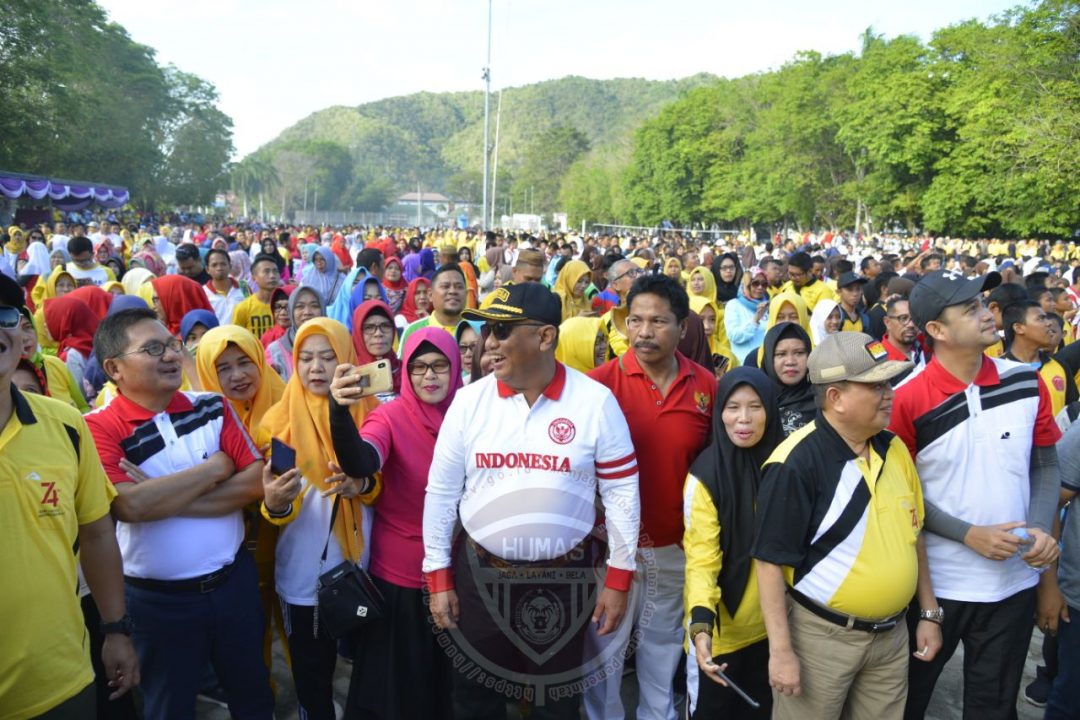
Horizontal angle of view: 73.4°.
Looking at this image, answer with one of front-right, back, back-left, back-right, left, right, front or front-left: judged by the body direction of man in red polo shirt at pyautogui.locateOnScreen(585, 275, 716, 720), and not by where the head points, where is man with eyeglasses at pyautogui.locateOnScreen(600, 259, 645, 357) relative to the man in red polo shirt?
back

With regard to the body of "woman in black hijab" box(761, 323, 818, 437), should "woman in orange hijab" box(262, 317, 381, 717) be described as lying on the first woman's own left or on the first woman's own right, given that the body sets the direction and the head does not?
on the first woman's own right

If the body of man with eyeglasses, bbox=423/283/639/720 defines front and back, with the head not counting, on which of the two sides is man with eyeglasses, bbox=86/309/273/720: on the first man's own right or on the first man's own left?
on the first man's own right

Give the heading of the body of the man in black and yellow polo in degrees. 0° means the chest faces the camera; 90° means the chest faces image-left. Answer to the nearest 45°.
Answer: approximately 315°

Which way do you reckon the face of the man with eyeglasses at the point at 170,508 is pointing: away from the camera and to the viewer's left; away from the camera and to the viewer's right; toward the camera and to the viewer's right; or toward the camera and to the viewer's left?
toward the camera and to the viewer's right

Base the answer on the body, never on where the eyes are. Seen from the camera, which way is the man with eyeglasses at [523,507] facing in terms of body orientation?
toward the camera

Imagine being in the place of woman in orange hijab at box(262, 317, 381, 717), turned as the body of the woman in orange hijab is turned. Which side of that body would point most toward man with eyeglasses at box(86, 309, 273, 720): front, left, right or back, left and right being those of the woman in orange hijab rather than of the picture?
right

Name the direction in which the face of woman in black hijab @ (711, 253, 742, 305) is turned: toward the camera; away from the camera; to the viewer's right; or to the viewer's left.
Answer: toward the camera

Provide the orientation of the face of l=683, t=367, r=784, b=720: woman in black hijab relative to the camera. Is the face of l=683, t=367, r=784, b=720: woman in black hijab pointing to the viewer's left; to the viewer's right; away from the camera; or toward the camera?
toward the camera

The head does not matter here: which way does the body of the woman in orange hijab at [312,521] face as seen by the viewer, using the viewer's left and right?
facing the viewer

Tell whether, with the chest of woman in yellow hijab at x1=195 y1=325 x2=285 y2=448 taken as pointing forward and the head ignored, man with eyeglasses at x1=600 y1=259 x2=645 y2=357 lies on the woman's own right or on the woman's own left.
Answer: on the woman's own left

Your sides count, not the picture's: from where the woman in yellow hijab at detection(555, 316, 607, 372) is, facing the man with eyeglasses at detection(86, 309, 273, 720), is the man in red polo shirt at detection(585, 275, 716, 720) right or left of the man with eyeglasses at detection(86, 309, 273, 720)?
left

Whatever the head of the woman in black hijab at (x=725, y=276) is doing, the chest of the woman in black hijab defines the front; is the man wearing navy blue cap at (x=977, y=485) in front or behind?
in front

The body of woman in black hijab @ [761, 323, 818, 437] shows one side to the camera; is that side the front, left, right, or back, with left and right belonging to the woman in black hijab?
front

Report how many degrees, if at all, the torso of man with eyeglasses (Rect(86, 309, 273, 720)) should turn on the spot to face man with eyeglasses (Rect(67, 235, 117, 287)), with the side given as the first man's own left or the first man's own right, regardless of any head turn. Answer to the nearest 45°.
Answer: approximately 135° to the first man's own left

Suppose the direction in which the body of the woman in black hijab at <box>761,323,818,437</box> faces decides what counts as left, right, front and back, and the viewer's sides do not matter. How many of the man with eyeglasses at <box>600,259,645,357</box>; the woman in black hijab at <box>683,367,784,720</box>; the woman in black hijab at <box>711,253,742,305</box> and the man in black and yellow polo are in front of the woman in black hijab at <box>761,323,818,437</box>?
2

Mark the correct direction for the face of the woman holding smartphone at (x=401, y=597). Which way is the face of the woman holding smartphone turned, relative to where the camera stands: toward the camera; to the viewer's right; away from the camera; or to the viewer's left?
toward the camera

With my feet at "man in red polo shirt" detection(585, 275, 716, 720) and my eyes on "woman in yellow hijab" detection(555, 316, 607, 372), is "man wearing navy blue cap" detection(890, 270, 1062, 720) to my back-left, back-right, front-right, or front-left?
back-right

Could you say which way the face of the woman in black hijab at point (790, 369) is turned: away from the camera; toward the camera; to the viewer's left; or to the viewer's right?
toward the camera
